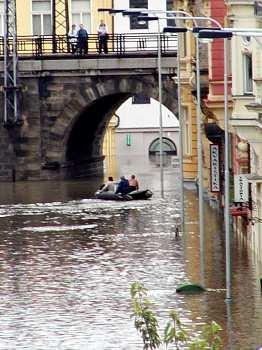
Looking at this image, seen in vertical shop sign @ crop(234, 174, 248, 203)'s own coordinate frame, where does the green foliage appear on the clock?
The green foliage is roughly at 12 o'clock from the vertical shop sign.

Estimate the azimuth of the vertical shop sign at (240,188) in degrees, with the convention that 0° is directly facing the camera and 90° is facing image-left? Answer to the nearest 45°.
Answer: approximately 0°
